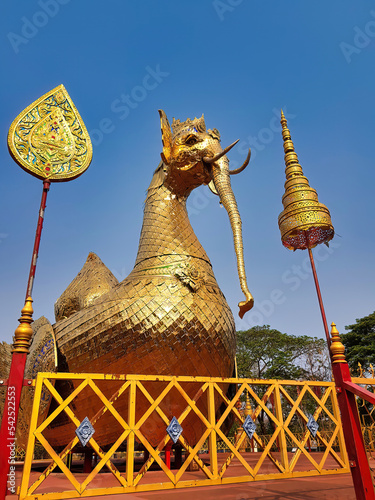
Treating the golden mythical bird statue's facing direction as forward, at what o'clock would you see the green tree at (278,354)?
The green tree is roughly at 8 o'clock from the golden mythical bird statue.

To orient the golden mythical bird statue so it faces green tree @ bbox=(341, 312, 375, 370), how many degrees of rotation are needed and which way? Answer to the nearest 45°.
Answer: approximately 90° to its left

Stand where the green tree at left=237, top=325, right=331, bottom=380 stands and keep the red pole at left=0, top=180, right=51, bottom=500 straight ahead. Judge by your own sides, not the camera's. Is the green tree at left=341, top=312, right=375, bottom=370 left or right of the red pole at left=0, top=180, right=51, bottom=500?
left

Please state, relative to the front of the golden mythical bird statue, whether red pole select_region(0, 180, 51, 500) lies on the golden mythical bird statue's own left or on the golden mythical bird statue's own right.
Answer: on the golden mythical bird statue's own right

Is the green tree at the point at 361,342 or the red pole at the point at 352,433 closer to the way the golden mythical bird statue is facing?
the red pole

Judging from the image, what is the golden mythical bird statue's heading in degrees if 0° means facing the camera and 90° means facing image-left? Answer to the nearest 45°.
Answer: approximately 315°
